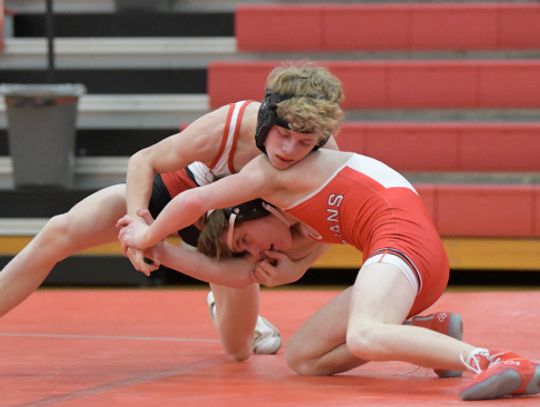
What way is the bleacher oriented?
toward the camera
